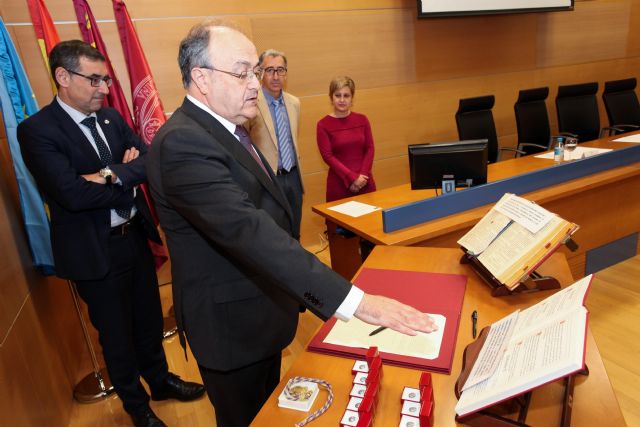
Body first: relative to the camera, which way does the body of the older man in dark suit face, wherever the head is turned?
to the viewer's right

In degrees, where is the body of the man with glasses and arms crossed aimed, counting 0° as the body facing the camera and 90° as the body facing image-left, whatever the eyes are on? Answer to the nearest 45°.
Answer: approximately 315°

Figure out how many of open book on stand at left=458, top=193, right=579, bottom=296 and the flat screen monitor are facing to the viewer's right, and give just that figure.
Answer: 0

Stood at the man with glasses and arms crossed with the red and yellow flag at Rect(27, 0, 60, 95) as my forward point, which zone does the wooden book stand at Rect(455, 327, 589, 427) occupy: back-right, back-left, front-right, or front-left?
back-right

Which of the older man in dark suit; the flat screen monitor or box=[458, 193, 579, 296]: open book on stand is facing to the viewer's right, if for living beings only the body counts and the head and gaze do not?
the older man in dark suit

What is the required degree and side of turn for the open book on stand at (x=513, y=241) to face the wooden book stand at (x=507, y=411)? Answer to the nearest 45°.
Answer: approximately 45° to its left

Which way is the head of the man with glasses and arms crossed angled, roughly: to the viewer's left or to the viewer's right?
to the viewer's right

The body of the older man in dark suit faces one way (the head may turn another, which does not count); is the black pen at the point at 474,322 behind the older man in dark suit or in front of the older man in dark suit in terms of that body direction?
in front

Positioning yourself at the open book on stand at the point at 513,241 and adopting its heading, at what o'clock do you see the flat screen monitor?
The flat screen monitor is roughly at 4 o'clock from the open book on stand.
